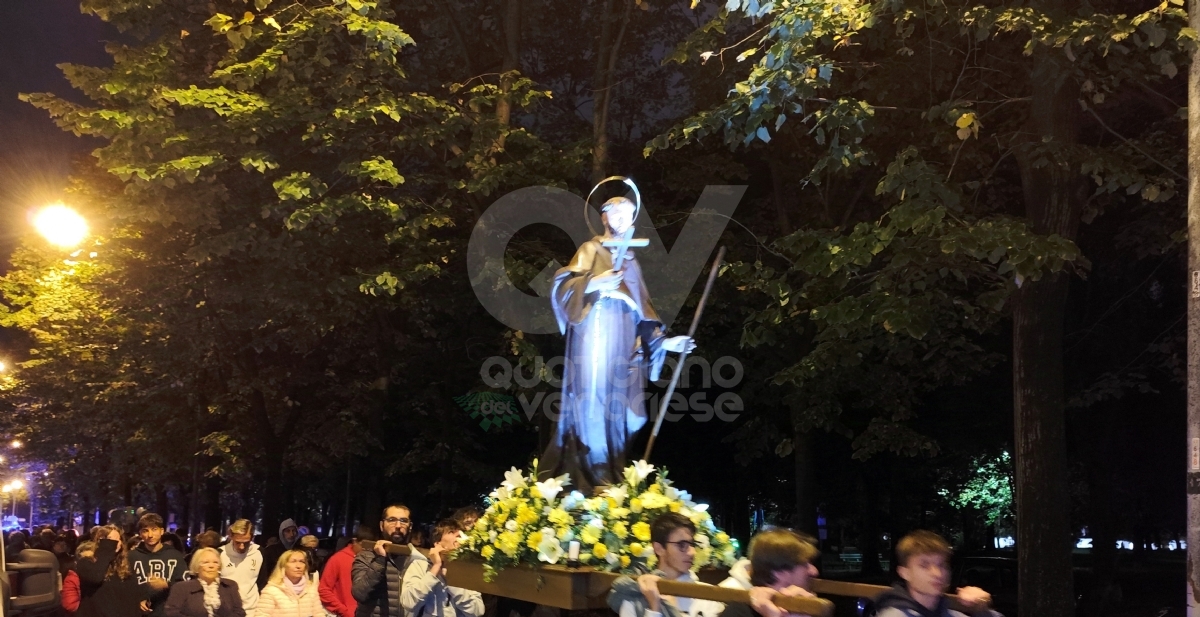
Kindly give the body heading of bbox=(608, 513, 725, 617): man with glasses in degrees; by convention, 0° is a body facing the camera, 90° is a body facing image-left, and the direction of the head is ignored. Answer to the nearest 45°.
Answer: approximately 315°

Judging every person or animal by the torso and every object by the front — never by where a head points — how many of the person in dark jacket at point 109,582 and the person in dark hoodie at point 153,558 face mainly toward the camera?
2

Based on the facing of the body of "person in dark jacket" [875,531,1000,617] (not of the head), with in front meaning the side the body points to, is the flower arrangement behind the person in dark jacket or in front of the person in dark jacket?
behind

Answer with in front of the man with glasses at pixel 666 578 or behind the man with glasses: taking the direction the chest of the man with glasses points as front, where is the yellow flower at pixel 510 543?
behind

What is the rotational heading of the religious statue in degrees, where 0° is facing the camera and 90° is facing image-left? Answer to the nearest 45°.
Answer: approximately 315°

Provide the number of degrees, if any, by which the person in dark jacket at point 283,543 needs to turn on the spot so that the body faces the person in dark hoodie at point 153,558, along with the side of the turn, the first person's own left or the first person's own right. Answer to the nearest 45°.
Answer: approximately 45° to the first person's own right

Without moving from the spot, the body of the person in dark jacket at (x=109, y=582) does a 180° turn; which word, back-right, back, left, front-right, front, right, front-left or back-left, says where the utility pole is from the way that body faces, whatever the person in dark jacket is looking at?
back-right

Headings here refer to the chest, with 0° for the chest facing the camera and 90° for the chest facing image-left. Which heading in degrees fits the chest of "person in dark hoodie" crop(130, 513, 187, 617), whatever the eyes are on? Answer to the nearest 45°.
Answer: approximately 0°
